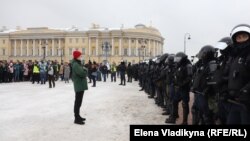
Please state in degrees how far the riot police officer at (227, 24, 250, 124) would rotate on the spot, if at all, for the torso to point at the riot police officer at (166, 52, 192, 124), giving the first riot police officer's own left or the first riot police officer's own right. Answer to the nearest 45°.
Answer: approximately 135° to the first riot police officer's own right

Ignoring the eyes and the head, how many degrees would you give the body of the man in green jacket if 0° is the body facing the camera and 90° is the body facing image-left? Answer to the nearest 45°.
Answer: approximately 270°

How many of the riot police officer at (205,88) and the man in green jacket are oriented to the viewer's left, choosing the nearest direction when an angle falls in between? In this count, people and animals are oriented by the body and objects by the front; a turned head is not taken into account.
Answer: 1

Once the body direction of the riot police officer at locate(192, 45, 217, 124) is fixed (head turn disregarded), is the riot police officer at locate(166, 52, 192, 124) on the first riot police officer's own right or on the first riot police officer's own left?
on the first riot police officer's own right

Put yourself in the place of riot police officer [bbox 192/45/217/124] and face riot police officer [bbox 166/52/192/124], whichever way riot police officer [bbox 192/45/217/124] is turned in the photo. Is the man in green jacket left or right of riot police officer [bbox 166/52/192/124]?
left

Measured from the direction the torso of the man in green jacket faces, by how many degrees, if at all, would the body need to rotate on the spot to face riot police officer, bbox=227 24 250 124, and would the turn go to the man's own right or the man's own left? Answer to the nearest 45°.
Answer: approximately 90° to the man's own right

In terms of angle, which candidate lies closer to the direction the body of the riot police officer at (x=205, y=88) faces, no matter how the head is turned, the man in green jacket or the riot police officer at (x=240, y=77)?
the man in green jacket

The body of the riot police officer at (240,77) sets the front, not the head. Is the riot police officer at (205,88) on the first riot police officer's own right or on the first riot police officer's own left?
on the first riot police officer's own right

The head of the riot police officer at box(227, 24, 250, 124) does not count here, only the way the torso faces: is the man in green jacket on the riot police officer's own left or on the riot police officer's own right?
on the riot police officer's own right

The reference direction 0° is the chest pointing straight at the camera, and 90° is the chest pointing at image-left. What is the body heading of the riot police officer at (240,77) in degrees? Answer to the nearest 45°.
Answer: approximately 45°

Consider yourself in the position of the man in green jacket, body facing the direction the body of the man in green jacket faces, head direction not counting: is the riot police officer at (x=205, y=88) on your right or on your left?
on your right

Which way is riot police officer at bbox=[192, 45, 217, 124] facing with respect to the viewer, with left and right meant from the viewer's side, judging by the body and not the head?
facing to the left of the viewer
